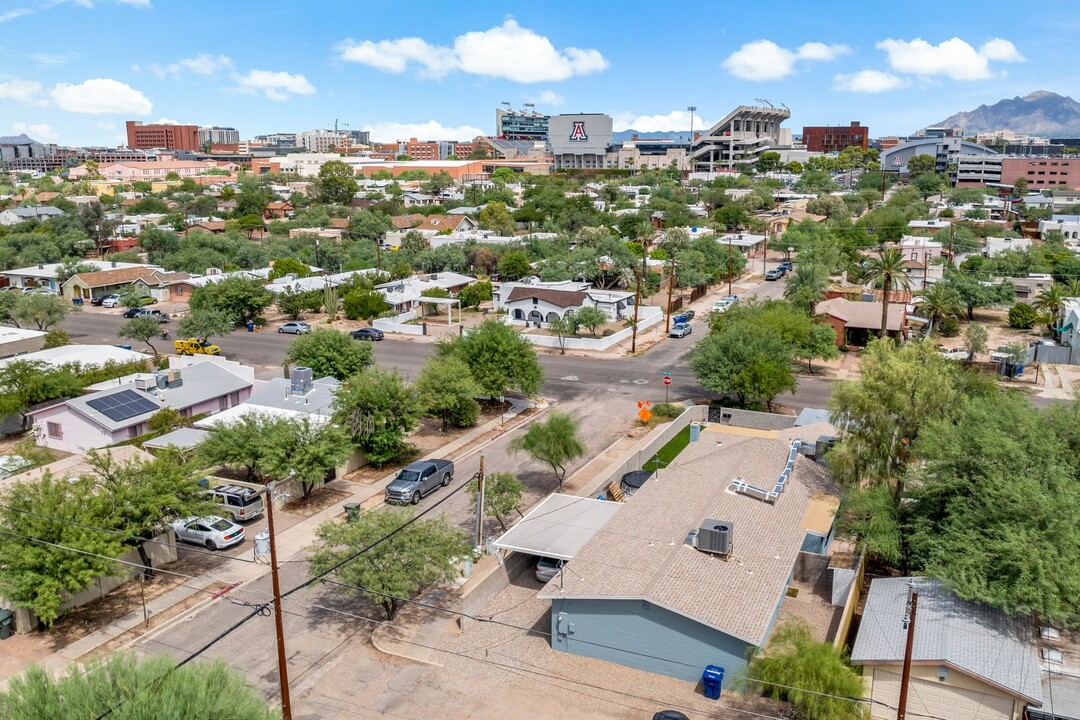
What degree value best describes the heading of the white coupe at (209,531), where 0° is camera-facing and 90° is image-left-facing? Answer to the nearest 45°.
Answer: approximately 135°

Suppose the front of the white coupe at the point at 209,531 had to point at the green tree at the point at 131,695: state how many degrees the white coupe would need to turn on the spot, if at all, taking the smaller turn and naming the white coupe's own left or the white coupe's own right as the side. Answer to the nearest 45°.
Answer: approximately 135° to the white coupe's own left

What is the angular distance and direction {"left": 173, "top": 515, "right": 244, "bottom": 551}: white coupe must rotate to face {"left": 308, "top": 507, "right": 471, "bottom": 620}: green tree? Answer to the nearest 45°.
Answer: approximately 180°

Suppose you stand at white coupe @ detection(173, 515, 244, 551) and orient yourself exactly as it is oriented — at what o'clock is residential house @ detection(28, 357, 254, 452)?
The residential house is roughly at 1 o'clock from the white coupe.

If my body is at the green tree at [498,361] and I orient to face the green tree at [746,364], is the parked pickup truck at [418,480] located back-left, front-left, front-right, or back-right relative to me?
back-right

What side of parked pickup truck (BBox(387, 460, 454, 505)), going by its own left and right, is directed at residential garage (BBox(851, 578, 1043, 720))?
left

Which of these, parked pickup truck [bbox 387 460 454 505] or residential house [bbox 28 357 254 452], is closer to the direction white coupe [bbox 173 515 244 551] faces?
the residential house

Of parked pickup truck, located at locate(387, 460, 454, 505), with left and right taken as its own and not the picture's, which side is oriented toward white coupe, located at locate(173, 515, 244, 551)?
front
